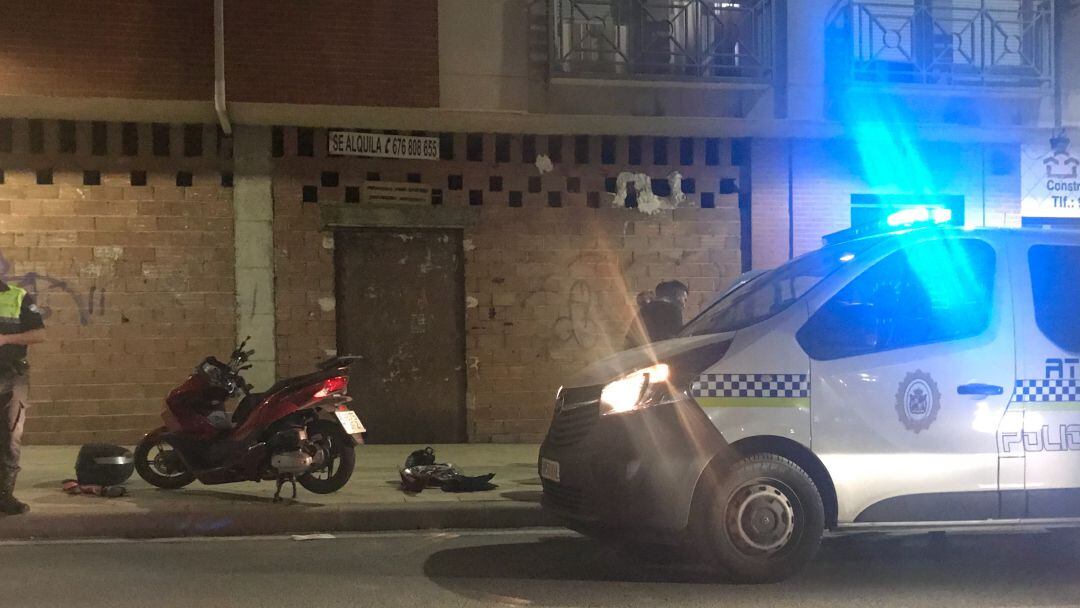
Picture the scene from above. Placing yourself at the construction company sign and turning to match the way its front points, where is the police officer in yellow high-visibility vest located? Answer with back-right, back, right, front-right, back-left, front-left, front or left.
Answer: front-right

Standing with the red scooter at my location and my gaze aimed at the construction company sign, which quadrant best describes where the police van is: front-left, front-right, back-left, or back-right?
front-right

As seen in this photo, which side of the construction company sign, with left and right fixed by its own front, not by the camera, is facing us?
front

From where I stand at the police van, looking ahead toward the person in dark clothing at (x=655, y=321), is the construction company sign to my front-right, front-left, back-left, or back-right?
front-right

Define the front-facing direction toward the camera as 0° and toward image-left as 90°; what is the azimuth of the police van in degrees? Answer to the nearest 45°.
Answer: approximately 45°

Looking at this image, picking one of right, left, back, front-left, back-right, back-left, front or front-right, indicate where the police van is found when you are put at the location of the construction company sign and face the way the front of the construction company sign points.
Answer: front

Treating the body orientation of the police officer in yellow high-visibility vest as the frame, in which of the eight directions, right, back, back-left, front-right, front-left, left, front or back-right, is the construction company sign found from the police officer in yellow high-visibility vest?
left

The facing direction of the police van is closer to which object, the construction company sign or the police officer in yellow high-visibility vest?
the police officer in yellow high-visibility vest

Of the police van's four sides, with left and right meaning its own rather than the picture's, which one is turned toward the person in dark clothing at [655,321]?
right

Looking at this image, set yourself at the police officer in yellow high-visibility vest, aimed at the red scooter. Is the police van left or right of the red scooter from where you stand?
right
